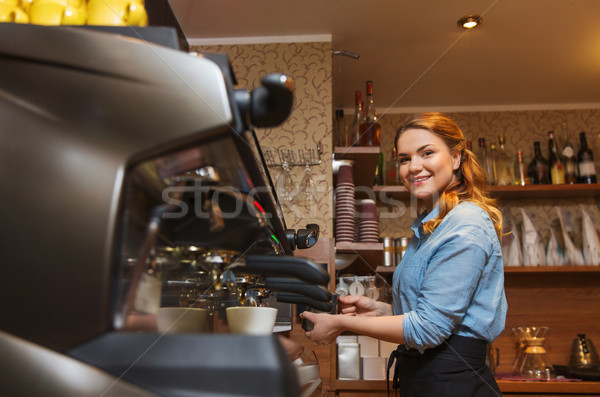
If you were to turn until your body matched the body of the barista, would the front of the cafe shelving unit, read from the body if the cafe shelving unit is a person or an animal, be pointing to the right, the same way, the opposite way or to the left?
to the left

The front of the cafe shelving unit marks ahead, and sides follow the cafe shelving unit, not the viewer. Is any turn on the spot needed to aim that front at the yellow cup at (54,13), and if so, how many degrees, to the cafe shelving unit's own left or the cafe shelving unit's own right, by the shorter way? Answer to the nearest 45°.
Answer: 0° — it already faces it

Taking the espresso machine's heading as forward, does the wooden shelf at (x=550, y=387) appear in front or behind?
in front

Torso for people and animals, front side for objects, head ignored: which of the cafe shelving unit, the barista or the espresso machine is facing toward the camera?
the cafe shelving unit

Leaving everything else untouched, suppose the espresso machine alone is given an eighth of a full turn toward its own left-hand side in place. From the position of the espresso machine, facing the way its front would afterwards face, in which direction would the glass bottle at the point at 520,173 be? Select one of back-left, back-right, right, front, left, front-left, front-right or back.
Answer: front

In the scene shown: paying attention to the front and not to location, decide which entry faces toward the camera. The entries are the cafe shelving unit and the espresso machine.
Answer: the cafe shelving unit

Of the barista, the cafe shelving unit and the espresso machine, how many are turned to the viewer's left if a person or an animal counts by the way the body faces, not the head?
1

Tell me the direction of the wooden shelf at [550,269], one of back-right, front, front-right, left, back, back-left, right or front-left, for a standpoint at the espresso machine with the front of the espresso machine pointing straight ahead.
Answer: front-left

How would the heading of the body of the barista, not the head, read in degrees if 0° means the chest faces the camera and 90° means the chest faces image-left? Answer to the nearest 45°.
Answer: approximately 90°

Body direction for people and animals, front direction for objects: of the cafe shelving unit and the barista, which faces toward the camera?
the cafe shelving unit

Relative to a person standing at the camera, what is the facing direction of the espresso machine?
facing to the right of the viewer
